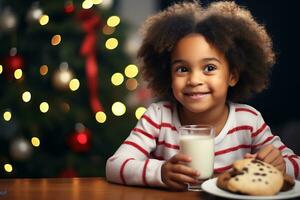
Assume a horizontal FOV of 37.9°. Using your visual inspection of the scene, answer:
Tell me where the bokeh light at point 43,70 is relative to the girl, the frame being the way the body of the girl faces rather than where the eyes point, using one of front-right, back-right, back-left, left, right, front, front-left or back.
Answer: back-right

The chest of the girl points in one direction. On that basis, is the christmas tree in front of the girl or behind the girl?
behind

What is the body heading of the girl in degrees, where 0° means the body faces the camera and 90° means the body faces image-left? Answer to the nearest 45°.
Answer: approximately 0°

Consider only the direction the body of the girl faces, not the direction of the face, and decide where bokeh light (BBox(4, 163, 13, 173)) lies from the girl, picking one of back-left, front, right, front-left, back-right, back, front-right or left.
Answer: back-right
